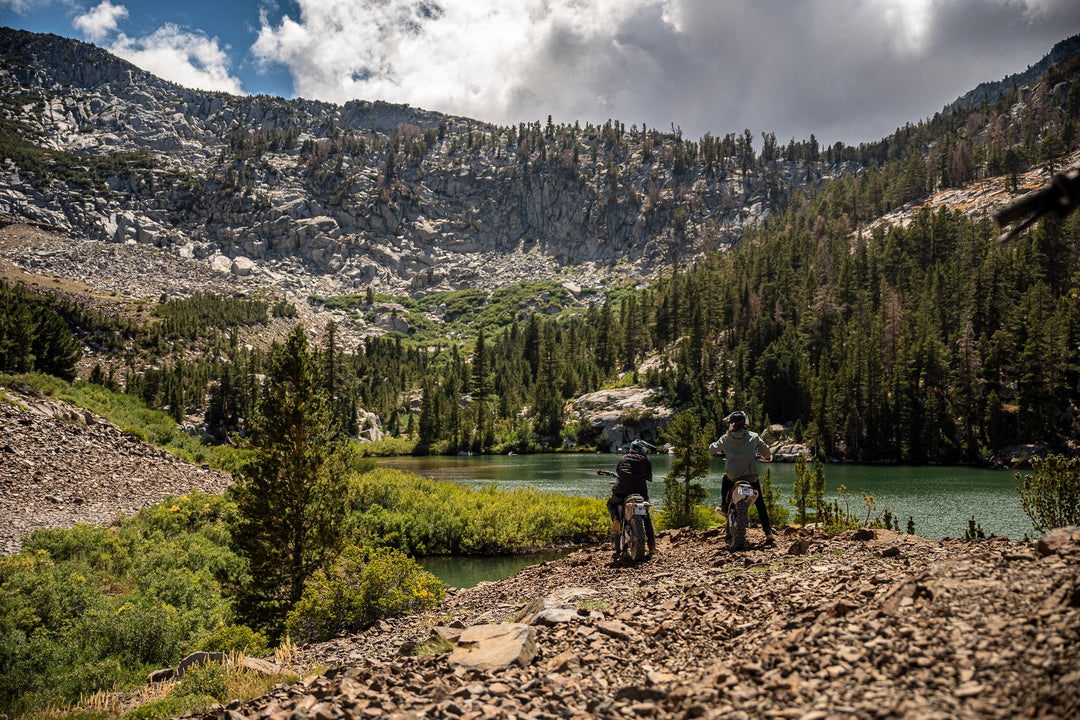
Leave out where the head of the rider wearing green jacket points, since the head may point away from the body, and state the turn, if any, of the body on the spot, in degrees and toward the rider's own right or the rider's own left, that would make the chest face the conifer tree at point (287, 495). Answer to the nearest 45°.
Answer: approximately 90° to the rider's own left

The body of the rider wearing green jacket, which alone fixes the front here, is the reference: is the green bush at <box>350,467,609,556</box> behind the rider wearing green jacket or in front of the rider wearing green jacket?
in front

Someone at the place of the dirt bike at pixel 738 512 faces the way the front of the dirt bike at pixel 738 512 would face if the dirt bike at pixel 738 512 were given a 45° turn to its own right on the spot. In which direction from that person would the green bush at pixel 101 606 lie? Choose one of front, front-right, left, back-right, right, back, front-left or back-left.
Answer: back-left

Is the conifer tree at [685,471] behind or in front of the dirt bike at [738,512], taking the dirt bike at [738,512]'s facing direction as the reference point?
in front

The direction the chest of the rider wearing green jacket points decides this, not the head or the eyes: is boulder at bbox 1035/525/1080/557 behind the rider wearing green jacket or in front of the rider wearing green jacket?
behind

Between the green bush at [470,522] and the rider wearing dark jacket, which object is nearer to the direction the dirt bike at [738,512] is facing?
the green bush

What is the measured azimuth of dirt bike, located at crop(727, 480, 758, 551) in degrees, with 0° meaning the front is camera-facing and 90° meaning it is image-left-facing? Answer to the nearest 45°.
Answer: approximately 180°

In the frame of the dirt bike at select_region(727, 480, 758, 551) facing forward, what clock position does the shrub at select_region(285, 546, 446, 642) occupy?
The shrub is roughly at 9 o'clock from the dirt bike.

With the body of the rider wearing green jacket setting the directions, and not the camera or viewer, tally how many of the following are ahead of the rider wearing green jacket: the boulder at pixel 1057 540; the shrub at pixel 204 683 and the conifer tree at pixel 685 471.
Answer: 1

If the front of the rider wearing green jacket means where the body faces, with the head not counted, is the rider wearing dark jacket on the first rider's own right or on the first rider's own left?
on the first rider's own left

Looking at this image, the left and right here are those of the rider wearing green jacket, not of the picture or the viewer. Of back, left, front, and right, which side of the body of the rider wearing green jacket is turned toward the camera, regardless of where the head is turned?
back
